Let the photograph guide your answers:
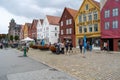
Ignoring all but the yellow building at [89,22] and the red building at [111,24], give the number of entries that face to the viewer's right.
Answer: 0

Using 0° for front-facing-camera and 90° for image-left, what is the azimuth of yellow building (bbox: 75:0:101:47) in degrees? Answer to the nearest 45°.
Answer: approximately 45°

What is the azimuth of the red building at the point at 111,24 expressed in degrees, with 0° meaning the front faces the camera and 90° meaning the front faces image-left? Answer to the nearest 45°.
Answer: approximately 45°

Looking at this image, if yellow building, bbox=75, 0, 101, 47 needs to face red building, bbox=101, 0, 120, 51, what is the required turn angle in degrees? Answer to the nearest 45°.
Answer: approximately 90° to its left

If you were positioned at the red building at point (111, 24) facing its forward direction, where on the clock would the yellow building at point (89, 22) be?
The yellow building is roughly at 3 o'clock from the red building.
